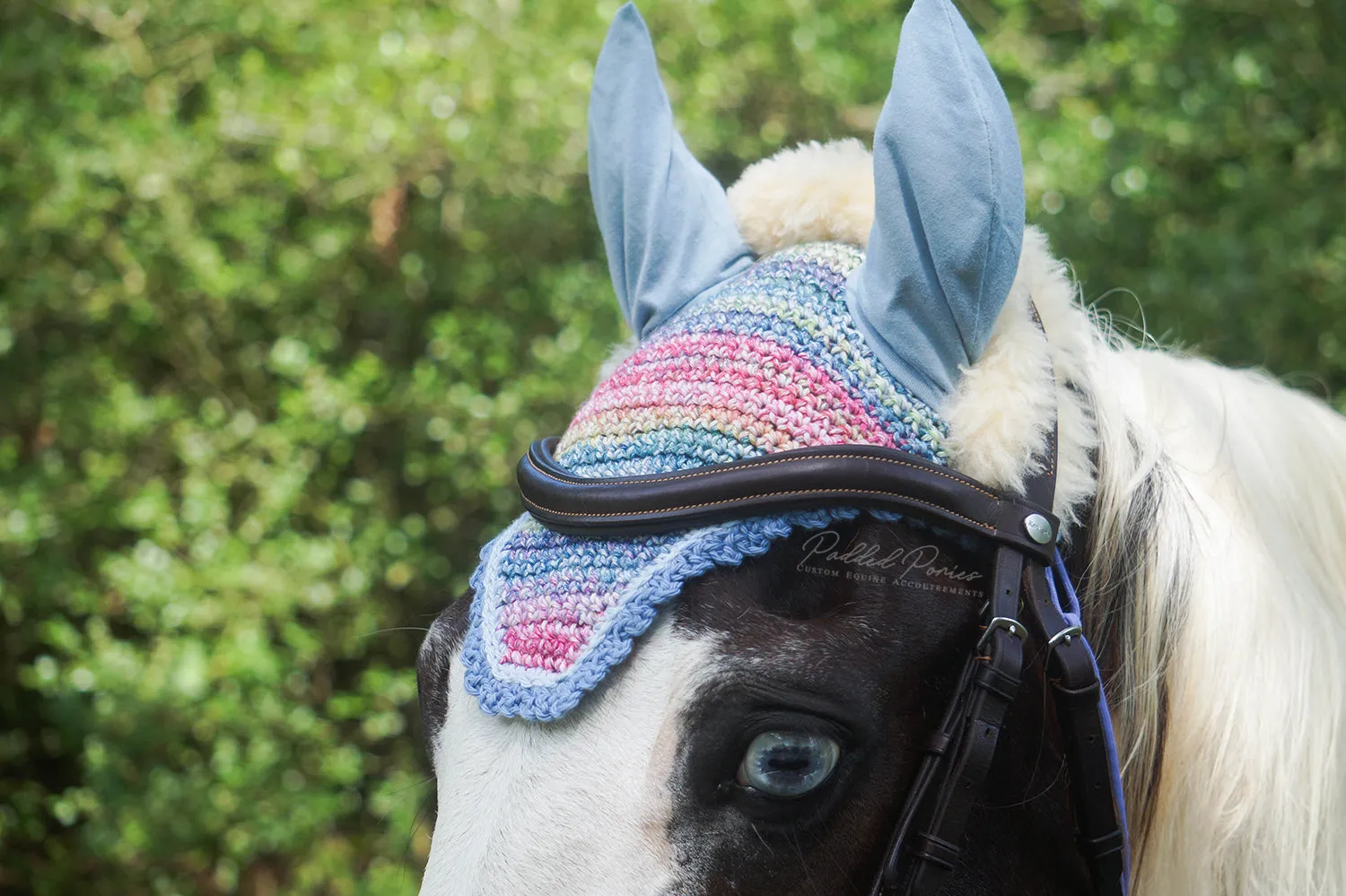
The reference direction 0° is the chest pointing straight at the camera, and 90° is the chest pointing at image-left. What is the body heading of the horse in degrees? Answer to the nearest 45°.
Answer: approximately 45°
